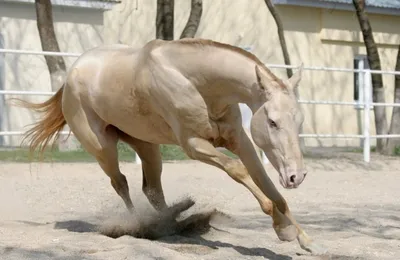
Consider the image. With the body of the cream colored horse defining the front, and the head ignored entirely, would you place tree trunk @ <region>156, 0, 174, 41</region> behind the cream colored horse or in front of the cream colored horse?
behind

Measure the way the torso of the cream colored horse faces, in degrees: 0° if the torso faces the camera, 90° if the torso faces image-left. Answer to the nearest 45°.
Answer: approximately 315°

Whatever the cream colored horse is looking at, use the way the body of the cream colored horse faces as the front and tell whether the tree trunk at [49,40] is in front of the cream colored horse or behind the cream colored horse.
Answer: behind

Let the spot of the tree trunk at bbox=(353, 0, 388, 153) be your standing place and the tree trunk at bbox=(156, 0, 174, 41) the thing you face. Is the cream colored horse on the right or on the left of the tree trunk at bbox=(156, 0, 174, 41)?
left
